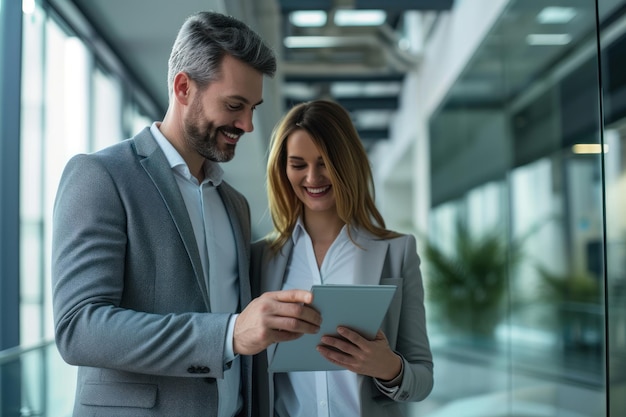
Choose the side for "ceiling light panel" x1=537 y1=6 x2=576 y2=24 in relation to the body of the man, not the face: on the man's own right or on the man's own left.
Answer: on the man's own left

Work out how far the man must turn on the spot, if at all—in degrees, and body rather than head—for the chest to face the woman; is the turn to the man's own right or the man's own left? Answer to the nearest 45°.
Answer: approximately 90° to the man's own left

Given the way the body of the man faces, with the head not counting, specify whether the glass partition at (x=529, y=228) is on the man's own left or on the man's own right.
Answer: on the man's own left

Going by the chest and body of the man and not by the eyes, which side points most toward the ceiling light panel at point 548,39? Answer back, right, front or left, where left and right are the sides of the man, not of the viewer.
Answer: left

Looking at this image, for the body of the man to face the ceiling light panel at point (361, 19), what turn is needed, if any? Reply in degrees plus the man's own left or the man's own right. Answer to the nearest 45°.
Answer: approximately 135° to the man's own left

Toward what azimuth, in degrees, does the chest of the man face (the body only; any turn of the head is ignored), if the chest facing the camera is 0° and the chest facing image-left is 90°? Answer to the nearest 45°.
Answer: approximately 315°
